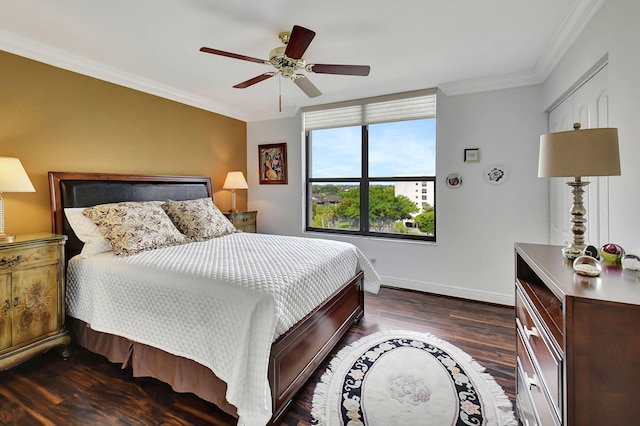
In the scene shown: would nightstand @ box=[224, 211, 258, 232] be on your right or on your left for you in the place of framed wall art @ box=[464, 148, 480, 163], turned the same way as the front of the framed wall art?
on your right

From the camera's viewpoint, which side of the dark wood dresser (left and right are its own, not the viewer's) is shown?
left

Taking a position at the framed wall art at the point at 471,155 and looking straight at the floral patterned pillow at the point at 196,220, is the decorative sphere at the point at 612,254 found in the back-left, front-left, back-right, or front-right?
front-left

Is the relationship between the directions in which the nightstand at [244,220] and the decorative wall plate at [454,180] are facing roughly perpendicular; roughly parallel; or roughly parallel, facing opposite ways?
roughly perpendicular

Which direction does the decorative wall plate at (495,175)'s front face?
toward the camera

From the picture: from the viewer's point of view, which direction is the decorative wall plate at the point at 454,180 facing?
toward the camera

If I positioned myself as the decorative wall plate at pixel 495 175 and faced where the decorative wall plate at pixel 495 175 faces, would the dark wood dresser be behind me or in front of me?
in front

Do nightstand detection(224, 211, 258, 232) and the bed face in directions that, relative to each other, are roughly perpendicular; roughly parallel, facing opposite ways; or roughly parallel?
roughly parallel

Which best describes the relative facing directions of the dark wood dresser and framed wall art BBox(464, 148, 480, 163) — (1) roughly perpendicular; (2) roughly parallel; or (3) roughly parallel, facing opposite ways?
roughly perpendicular

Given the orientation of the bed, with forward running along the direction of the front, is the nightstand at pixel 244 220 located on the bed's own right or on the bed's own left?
on the bed's own left

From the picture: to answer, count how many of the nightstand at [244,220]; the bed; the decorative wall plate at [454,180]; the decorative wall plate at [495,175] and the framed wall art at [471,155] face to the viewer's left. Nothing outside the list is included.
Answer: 0

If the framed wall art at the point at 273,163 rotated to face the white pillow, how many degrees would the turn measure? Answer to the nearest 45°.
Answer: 0° — it already faces it
